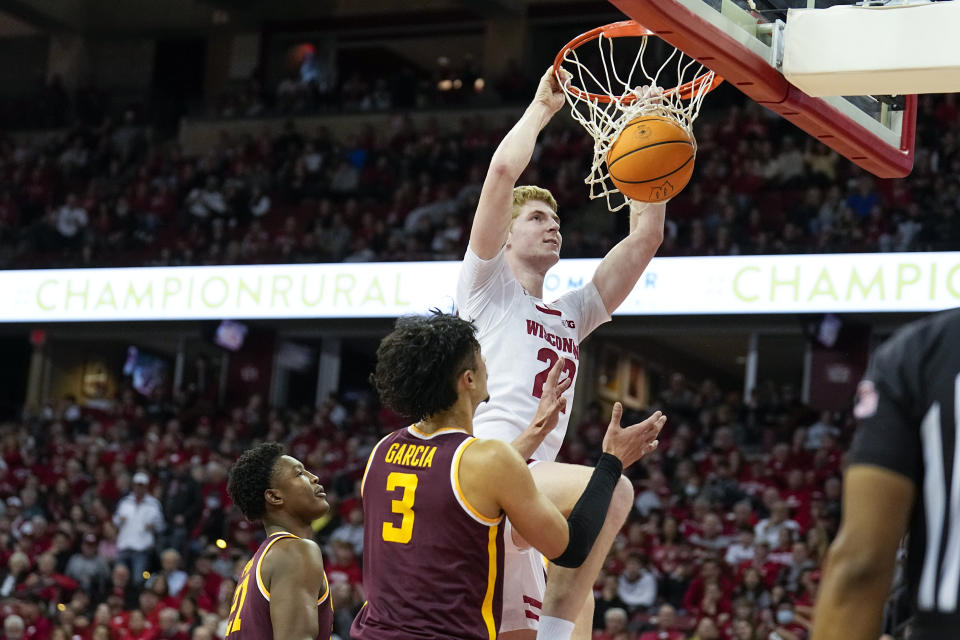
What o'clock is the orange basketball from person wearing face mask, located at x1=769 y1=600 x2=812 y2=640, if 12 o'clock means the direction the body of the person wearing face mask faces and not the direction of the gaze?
The orange basketball is roughly at 12 o'clock from the person wearing face mask.

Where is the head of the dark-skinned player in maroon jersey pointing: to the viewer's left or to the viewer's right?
to the viewer's right

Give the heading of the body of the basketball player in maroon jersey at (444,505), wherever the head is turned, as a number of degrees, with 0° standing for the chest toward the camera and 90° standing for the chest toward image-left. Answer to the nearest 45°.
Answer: approximately 225°

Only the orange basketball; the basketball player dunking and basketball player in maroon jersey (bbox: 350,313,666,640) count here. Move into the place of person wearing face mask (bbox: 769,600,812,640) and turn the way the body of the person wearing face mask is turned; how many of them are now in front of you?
3

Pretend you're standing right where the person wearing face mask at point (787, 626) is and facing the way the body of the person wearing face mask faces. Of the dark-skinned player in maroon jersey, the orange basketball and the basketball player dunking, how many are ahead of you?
3

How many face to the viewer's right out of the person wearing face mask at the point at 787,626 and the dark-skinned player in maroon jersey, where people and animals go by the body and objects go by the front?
1

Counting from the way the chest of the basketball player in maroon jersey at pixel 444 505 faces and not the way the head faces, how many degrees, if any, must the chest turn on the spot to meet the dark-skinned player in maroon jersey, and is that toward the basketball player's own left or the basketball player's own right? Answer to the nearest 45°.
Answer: approximately 90° to the basketball player's own left

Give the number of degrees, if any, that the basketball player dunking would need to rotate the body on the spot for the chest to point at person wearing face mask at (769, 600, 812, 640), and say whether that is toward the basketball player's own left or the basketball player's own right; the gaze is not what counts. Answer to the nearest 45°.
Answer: approximately 135° to the basketball player's own left

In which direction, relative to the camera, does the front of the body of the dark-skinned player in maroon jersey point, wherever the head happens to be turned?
to the viewer's right
